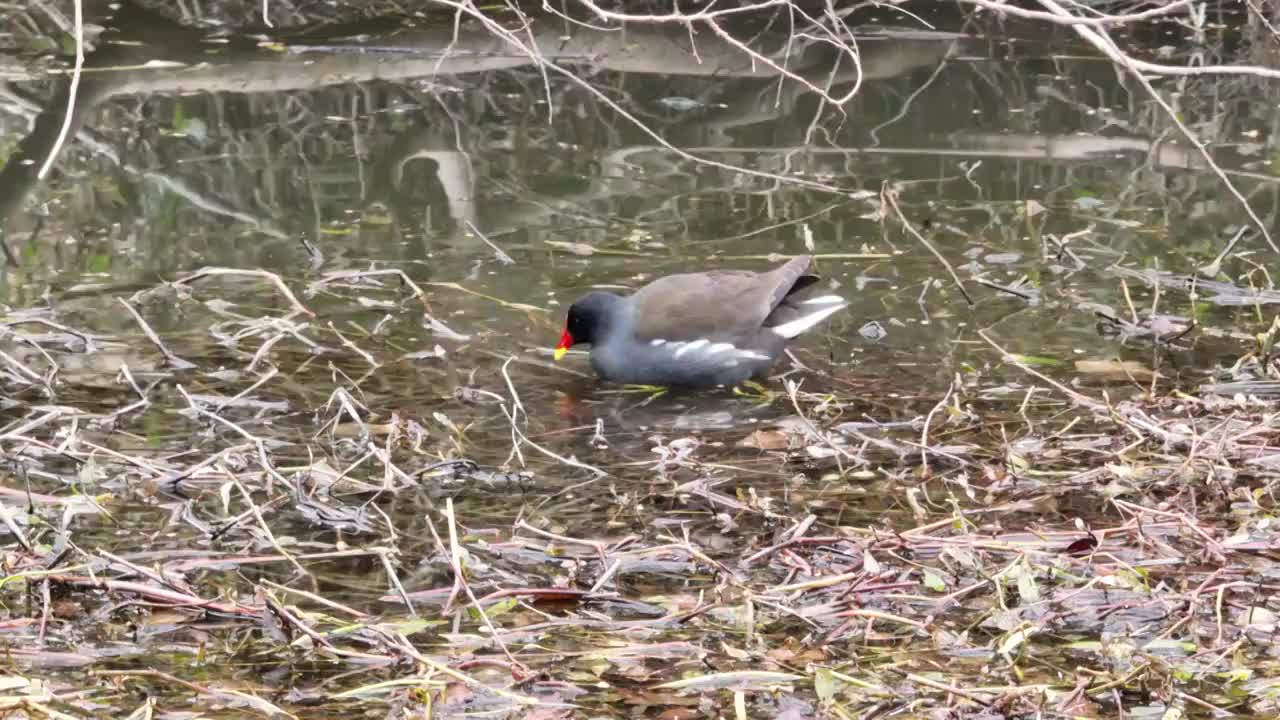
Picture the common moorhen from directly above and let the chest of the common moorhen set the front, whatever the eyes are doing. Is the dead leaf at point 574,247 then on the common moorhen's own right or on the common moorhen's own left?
on the common moorhen's own right

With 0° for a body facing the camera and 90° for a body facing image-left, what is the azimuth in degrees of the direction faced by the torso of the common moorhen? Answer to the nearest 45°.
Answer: approximately 90°

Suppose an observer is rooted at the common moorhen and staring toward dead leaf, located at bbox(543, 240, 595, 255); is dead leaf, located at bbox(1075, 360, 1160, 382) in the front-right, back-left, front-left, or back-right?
back-right

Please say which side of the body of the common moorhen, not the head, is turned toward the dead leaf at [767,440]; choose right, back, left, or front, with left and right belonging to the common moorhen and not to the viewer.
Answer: left

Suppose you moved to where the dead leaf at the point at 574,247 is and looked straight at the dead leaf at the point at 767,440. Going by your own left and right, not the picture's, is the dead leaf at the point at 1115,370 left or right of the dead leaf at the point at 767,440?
left

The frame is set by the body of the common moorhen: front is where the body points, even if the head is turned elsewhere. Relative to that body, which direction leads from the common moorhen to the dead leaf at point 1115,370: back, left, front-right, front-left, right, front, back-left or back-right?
back
